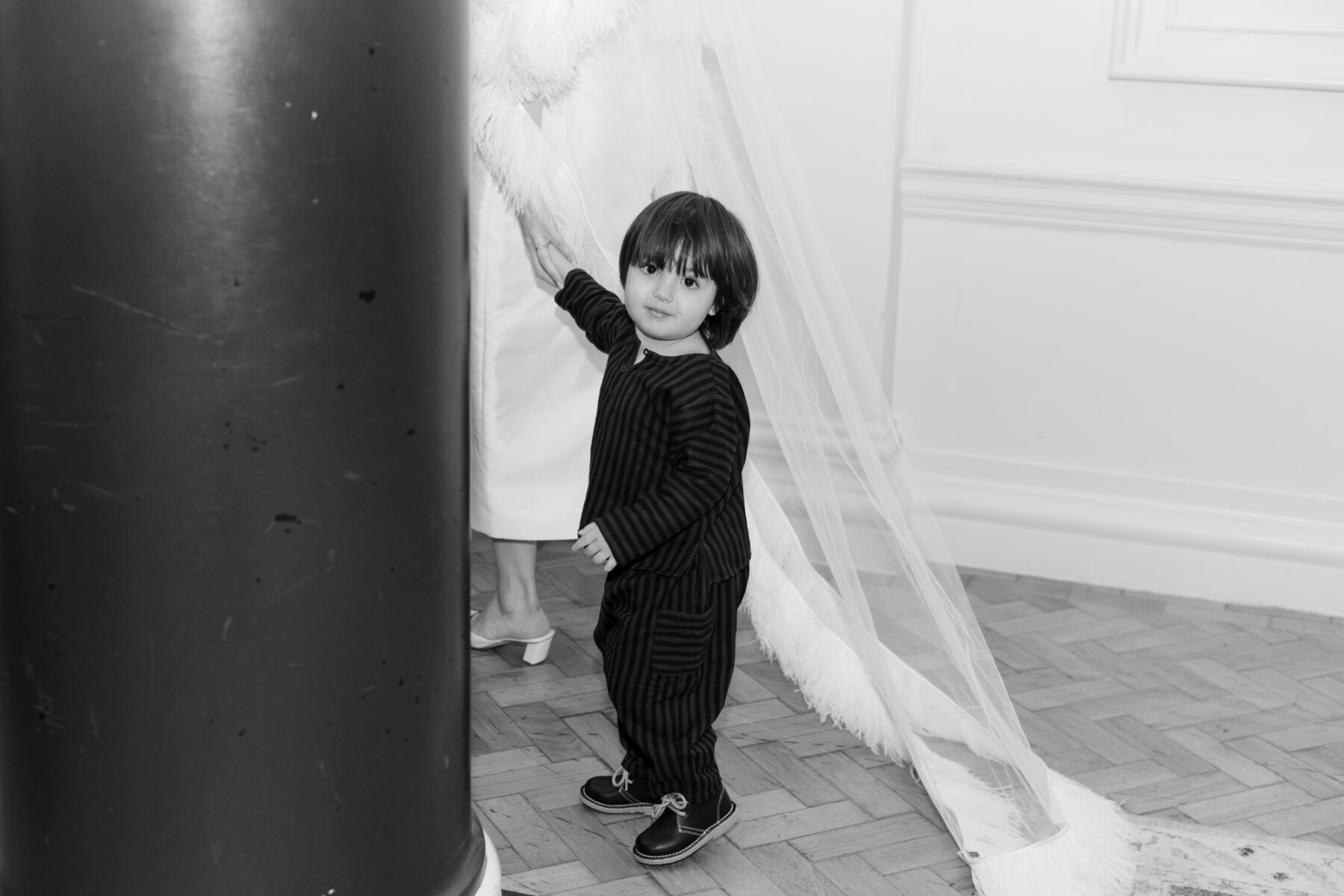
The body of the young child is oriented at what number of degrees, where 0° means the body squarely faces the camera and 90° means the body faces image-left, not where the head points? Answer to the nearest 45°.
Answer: approximately 45°

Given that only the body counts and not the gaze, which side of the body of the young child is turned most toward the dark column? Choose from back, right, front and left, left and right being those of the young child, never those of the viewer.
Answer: front
